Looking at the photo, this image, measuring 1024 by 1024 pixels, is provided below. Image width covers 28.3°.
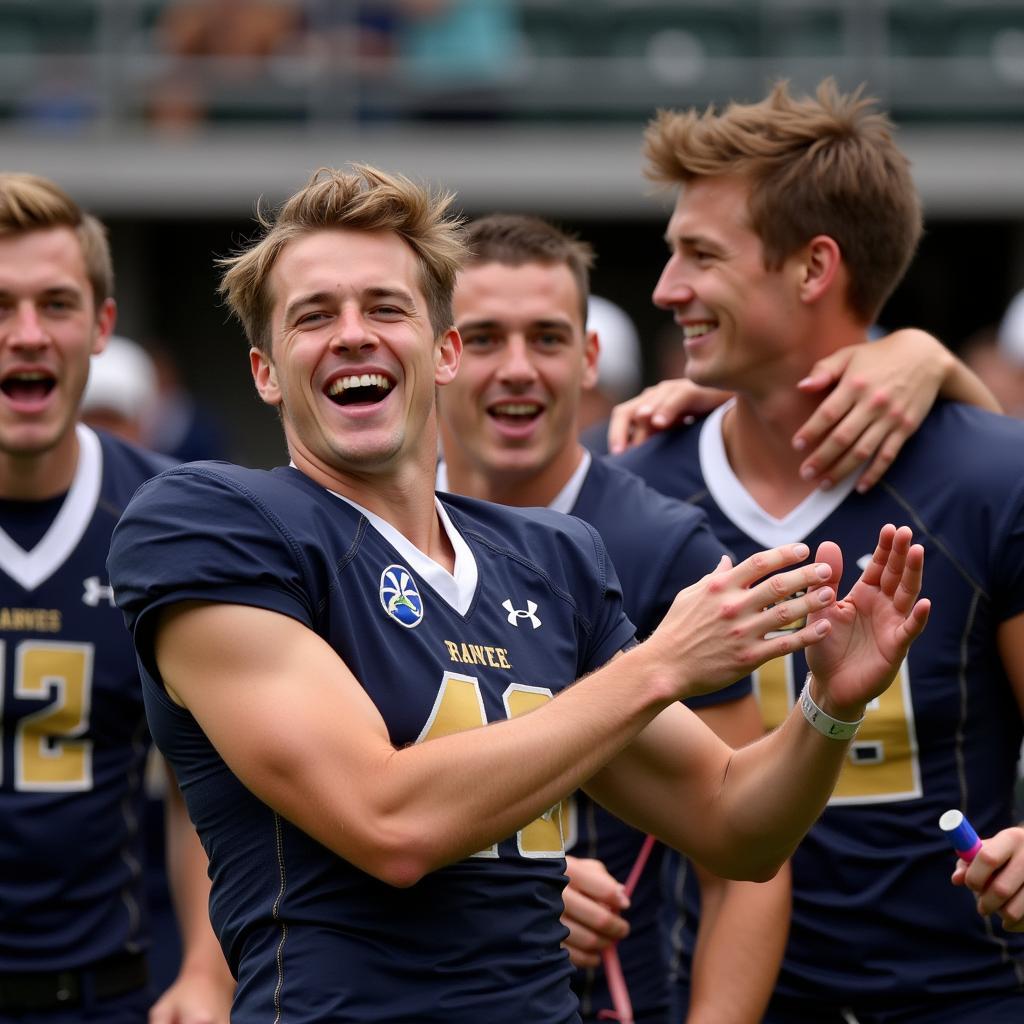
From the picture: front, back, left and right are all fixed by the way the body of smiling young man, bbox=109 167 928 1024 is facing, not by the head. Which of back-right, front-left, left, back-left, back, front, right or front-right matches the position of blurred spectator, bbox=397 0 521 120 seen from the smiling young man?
back-left

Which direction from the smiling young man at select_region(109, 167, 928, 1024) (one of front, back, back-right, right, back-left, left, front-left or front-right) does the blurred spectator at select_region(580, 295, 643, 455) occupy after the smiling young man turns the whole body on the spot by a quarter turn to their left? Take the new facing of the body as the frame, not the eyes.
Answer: front-left

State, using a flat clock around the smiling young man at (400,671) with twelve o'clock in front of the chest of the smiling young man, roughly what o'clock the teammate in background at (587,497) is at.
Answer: The teammate in background is roughly at 8 o'clock from the smiling young man.

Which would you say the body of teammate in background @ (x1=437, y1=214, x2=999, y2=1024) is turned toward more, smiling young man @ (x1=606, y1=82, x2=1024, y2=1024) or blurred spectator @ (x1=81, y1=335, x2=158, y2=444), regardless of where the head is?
the smiling young man

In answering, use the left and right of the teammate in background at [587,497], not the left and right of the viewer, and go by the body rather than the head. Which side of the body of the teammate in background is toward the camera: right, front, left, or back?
front

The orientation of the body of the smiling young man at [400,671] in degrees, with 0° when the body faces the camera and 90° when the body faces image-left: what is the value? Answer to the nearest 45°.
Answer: approximately 315°

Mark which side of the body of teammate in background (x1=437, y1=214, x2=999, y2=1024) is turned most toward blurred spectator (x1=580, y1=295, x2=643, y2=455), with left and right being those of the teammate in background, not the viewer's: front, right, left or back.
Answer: back

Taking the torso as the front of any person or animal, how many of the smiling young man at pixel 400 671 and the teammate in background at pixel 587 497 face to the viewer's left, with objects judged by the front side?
0

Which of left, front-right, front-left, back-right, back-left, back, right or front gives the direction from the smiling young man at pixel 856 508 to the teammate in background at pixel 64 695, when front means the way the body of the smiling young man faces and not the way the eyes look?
front-right

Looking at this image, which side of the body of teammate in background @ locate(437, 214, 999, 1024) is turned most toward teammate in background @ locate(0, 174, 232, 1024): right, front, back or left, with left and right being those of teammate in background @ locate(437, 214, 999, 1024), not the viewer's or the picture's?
right

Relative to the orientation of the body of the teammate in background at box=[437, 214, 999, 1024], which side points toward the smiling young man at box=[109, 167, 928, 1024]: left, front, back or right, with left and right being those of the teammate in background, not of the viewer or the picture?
front

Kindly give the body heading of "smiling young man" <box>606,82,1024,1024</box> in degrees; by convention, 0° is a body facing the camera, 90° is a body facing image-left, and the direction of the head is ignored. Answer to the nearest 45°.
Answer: approximately 45°
